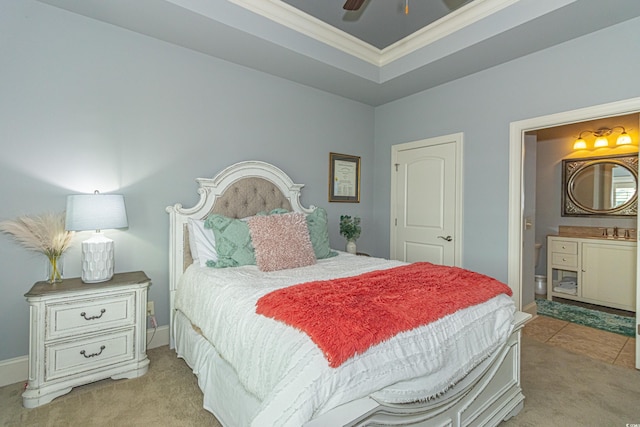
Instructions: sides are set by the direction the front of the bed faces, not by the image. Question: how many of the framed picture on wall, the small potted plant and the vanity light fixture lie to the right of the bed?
0

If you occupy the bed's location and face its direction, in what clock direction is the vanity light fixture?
The vanity light fixture is roughly at 9 o'clock from the bed.

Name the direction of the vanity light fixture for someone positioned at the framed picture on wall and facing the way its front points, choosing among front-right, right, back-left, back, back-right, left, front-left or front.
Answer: front-left

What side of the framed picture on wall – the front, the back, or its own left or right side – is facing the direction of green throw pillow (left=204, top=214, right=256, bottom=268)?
right

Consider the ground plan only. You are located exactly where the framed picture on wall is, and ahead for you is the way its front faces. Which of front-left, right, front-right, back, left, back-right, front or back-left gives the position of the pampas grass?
right

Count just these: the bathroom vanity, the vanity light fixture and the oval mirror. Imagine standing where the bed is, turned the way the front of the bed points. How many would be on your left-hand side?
3

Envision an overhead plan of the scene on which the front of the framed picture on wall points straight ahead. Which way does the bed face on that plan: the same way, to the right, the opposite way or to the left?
the same way

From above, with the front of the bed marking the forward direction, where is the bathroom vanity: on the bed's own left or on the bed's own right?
on the bed's own left

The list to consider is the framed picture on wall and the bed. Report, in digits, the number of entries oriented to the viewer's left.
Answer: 0

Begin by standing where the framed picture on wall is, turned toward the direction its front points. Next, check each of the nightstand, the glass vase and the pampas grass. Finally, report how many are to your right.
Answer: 3

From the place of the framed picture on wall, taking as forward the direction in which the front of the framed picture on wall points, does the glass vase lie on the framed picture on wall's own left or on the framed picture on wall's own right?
on the framed picture on wall's own right

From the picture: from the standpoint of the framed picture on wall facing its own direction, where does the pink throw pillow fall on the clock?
The pink throw pillow is roughly at 2 o'clock from the framed picture on wall.

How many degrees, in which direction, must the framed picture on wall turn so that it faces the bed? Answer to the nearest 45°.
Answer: approximately 45° to its right

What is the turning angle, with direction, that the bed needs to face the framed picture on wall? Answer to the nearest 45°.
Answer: approximately 135° to its left

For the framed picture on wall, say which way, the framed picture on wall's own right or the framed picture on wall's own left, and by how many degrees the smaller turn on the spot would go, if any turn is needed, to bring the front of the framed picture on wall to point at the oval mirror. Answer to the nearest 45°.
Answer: approximately 45° to the framed picture on wall's own left

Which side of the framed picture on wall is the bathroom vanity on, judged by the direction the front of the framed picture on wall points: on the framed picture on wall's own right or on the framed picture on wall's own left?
on the framed picture on wall's own left

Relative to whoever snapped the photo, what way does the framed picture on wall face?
facing the viewer and to the right of the viewer
